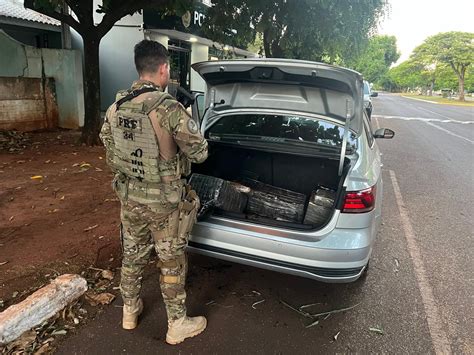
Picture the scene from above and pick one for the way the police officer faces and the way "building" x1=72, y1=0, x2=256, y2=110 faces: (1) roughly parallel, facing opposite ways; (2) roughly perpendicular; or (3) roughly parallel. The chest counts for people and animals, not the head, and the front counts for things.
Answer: roughly perpendicular

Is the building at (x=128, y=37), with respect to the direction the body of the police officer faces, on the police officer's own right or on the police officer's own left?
on the police officer's own left

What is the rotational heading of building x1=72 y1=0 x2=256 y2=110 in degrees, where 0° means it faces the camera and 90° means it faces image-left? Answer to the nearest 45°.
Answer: approximately 315°

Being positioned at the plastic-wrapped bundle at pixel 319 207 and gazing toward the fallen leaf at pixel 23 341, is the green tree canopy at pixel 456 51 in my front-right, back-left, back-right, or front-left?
back-right

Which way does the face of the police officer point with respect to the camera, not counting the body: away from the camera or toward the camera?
away from the camera

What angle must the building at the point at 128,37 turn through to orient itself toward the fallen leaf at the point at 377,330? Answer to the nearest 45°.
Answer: approximately 45° to its right

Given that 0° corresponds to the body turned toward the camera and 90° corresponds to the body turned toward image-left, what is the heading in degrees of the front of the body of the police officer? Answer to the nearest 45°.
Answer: approximately 225°

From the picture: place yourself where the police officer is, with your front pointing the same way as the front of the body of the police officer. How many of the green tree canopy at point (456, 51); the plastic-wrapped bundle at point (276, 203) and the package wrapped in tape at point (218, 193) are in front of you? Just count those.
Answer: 3
